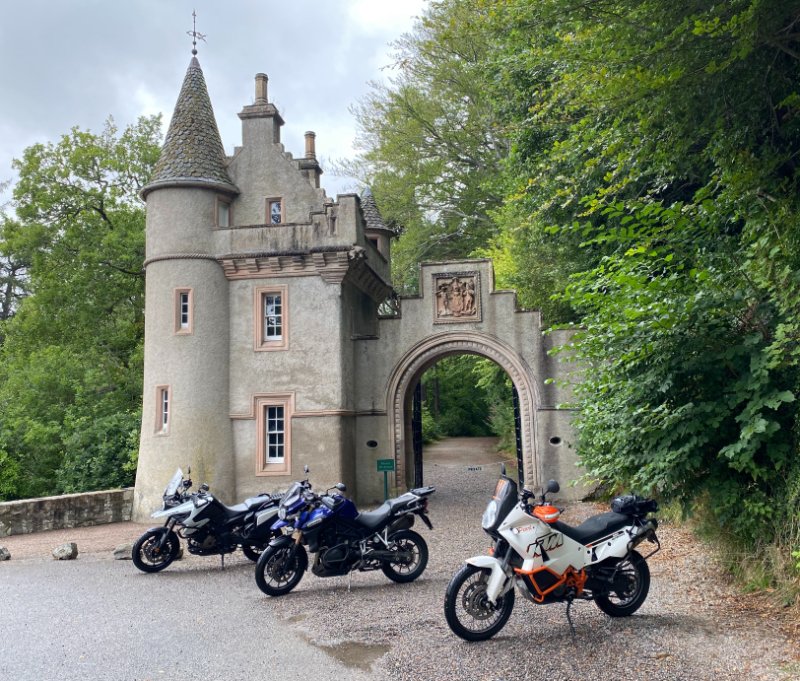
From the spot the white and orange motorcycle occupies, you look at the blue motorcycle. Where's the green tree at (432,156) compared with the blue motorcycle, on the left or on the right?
right

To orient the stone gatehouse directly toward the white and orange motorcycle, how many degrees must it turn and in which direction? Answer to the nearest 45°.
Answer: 0° — it already faces it

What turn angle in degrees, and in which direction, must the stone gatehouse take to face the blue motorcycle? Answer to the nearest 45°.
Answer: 0° — it already faces it

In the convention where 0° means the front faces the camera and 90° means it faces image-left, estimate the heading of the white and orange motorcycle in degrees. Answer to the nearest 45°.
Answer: approximately 45°

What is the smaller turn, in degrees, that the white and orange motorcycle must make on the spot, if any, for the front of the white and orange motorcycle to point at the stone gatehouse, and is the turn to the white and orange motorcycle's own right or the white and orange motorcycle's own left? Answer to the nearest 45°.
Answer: approximately 90° to the white and orange motorcycle's own right

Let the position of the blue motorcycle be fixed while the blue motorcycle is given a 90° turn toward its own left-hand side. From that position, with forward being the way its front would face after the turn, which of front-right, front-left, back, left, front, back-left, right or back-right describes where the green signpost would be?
back-left

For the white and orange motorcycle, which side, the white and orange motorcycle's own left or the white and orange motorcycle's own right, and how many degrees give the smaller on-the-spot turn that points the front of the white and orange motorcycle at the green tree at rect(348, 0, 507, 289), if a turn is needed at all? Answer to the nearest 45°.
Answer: approximately 135° to the white and orange motorcycle's own right

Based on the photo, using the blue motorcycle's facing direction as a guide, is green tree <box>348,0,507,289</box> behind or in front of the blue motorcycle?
behind

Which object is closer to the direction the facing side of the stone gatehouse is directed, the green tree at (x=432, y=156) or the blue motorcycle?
the blue motorcycle
